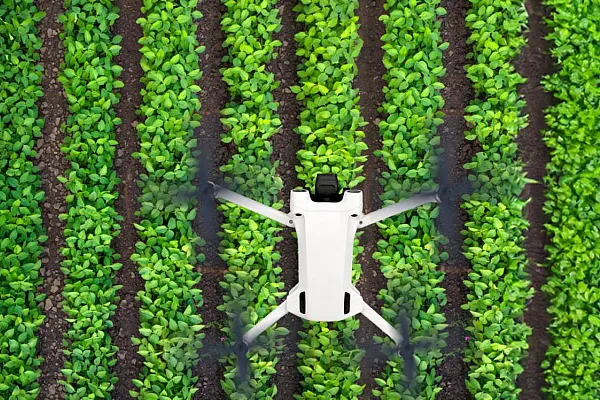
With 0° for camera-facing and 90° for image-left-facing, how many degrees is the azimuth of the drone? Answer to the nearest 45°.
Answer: approximately 180°
